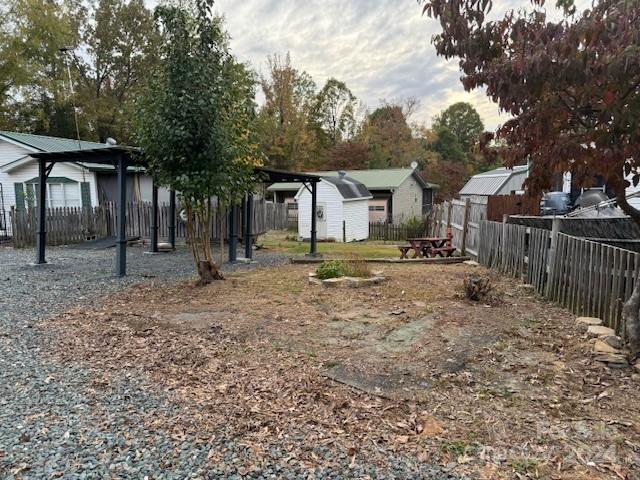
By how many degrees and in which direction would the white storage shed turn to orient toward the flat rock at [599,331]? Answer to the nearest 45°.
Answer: approximately 45° to its left

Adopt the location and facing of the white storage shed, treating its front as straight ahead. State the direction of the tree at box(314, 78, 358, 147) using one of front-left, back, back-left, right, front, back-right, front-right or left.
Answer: back-right

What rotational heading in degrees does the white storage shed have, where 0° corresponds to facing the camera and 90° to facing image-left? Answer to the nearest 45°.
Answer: approximately 45°

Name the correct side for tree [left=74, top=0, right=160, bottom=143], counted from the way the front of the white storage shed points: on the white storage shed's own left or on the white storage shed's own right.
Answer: on the white storage shed's own right

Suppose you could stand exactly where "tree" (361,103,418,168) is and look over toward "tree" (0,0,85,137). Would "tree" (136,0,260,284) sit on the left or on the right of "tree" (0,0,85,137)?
left

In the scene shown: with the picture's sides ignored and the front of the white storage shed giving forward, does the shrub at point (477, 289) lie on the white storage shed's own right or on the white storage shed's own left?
on the white storage shed's own left

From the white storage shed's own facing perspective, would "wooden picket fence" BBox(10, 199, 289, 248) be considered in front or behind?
in front

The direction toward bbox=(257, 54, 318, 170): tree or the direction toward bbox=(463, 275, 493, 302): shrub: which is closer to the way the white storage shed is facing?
the shrub

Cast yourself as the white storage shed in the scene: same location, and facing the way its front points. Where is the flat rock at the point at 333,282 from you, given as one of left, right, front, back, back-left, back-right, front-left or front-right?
front-left

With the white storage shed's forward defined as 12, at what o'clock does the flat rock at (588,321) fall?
The flat rock is roughly at 10 o'clock from the white storage shed.

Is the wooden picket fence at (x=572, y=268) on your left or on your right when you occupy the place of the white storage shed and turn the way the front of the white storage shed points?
on your left

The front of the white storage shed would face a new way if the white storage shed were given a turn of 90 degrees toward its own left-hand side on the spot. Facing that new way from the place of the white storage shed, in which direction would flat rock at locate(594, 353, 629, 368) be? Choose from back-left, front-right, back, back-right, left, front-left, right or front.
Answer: front-right

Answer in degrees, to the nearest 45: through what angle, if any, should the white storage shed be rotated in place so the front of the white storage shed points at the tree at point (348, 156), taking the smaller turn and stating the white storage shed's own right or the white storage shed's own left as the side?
approximately 135° to the white storage shed's own right
